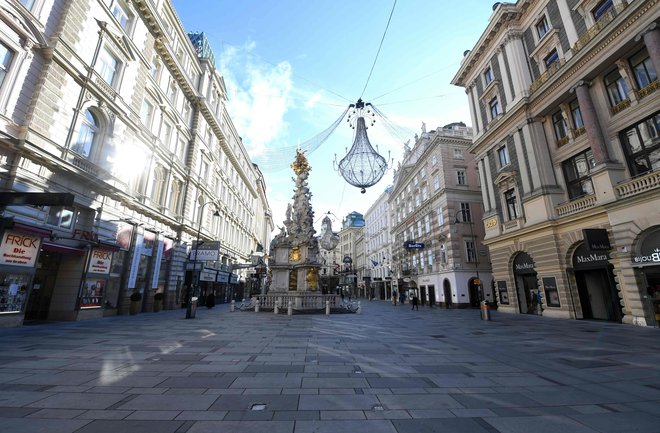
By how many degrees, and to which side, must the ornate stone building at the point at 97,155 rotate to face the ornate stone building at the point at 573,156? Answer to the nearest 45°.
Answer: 0° — it already faces it

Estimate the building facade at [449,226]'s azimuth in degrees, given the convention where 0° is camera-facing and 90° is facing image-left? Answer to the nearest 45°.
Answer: approximately 45°

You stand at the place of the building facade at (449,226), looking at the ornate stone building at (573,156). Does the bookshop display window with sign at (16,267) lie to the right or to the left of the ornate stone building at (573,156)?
right

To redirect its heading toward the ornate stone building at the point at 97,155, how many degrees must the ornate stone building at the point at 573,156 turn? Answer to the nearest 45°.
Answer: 0° — it already faces it

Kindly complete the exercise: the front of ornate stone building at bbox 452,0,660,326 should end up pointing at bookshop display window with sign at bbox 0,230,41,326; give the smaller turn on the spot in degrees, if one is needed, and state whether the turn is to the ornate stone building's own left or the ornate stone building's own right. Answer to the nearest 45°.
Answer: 0° — it already faces it

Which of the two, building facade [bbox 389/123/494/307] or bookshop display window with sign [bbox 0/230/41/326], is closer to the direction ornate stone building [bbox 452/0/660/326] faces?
the bookshop display window with sign

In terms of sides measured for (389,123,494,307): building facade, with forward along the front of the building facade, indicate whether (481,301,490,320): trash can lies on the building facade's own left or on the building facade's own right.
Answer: on the building facade's own left

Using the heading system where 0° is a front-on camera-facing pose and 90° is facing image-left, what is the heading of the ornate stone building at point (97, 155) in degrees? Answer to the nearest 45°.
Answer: approximately 315°

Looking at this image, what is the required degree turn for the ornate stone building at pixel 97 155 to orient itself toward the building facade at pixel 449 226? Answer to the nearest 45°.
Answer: approximately 45° to its left

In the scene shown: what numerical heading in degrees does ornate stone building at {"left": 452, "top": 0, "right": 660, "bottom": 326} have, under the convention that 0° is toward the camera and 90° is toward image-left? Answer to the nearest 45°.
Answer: approximately 45°
